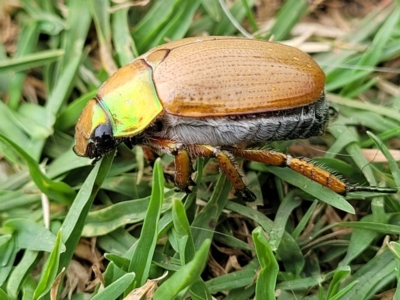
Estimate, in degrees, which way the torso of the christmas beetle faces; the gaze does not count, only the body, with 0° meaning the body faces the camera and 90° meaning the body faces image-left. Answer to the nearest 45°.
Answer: approximately 90°

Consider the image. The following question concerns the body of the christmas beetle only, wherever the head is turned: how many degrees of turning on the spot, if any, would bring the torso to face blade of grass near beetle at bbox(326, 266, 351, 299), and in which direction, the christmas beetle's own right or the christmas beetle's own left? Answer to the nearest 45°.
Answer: approximately 135° to the christmas beetle's own left
